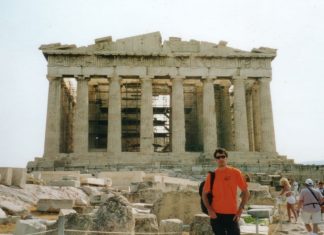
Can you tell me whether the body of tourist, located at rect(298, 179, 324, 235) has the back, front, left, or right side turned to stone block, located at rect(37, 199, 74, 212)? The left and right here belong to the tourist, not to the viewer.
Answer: left

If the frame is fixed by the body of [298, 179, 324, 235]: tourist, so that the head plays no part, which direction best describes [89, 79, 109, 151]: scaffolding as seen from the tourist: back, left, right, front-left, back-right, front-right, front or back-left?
front-left

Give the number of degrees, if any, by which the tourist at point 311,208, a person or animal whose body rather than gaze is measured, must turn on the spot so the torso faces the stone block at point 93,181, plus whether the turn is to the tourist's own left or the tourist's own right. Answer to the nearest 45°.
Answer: approximately 45° to the tourist's own left

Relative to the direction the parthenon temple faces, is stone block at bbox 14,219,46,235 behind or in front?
in front

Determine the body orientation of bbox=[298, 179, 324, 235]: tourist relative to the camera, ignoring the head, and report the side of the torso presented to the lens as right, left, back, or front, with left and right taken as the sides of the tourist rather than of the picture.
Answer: back

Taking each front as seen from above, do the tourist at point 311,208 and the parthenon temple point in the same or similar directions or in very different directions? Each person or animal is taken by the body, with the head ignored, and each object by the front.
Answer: very different directions

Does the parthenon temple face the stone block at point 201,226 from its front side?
yes

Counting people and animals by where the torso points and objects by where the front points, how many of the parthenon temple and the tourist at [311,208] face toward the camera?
1

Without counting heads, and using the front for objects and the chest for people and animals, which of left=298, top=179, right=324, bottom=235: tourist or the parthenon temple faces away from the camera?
the tourist
